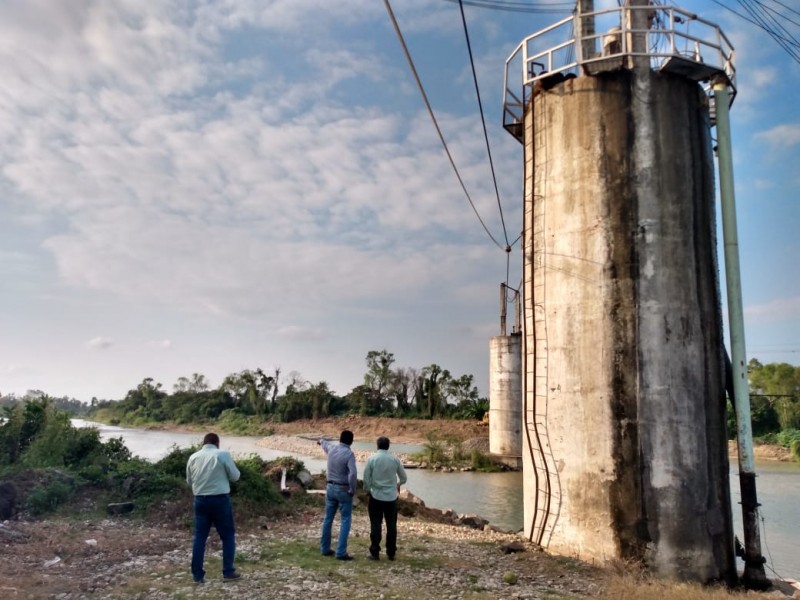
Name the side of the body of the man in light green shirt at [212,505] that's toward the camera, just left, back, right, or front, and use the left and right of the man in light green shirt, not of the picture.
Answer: back

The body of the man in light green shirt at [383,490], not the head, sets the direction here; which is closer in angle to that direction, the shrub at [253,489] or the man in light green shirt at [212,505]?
the shrub

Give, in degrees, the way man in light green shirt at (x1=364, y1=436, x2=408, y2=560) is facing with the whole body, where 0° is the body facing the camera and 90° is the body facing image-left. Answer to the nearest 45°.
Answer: approximately 180°

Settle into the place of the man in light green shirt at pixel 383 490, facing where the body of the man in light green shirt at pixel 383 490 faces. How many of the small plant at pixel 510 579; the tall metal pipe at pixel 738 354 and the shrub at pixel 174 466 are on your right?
2

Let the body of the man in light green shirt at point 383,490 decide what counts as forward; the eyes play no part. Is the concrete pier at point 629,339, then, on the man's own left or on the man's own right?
on the man's own right

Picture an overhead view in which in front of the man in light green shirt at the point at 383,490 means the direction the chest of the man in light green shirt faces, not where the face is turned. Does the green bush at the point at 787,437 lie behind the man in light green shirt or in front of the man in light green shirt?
in front

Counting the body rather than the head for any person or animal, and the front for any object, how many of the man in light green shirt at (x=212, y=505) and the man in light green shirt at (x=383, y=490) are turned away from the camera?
2

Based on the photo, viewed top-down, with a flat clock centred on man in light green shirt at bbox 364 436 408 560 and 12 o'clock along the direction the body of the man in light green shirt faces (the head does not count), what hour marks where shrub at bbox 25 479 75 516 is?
The shrub is roughly at 10 o'clock from the man in light green shirt.

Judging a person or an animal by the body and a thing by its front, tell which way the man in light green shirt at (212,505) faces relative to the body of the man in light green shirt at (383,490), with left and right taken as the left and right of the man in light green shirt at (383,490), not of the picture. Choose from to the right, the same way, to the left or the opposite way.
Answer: the same way

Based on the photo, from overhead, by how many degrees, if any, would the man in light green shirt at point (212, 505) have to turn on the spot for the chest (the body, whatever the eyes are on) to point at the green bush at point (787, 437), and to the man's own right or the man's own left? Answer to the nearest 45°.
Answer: approximately 45° to the man's own right

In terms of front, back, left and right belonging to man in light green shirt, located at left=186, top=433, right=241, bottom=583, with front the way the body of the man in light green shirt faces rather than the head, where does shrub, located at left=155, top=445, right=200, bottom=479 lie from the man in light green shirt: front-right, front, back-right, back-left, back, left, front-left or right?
front

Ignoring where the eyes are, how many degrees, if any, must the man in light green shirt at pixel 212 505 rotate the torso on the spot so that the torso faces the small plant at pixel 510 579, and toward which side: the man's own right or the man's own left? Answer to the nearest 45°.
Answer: approximately 90° to the man's own right

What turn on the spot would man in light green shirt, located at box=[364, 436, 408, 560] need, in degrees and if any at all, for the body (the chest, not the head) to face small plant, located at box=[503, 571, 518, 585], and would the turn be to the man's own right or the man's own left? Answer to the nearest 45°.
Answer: approximately 90° to the man's own right
